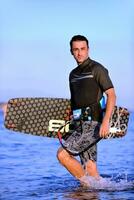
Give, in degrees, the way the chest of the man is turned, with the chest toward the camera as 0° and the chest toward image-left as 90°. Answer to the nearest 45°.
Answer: approximately 45°
